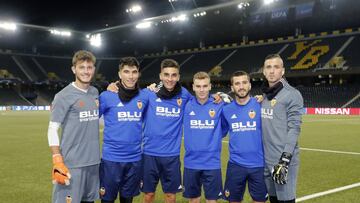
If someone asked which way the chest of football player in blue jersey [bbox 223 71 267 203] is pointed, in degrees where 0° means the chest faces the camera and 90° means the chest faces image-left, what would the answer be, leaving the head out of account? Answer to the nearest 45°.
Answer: approximately 0°

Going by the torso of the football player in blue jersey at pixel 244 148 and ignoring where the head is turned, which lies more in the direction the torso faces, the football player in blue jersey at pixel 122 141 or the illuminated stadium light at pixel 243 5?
the football player in blue jersey

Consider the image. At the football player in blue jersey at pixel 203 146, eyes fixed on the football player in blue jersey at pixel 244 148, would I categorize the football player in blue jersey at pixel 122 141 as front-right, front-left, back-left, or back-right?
back-right

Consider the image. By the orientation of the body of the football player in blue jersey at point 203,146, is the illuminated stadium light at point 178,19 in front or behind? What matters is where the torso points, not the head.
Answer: behind

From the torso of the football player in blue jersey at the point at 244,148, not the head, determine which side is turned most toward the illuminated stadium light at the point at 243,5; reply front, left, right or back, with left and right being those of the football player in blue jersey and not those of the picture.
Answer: back

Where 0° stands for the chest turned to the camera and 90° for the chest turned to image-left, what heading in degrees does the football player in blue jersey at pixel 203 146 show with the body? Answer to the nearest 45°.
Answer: approximately 0°

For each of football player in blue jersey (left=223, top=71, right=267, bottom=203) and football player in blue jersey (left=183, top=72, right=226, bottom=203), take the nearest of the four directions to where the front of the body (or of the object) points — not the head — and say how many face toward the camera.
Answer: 2

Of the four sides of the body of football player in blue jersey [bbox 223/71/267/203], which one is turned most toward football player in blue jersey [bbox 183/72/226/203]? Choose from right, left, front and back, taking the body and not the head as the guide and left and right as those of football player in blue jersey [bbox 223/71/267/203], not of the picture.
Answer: right

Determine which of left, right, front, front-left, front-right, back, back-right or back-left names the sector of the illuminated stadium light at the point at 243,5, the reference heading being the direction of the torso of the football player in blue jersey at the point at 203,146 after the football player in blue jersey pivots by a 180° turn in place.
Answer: front

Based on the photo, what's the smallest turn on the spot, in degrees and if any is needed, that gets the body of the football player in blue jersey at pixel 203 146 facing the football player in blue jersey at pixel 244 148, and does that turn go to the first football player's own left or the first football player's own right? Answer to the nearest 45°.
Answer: approximately 90° to the first football player's own left
